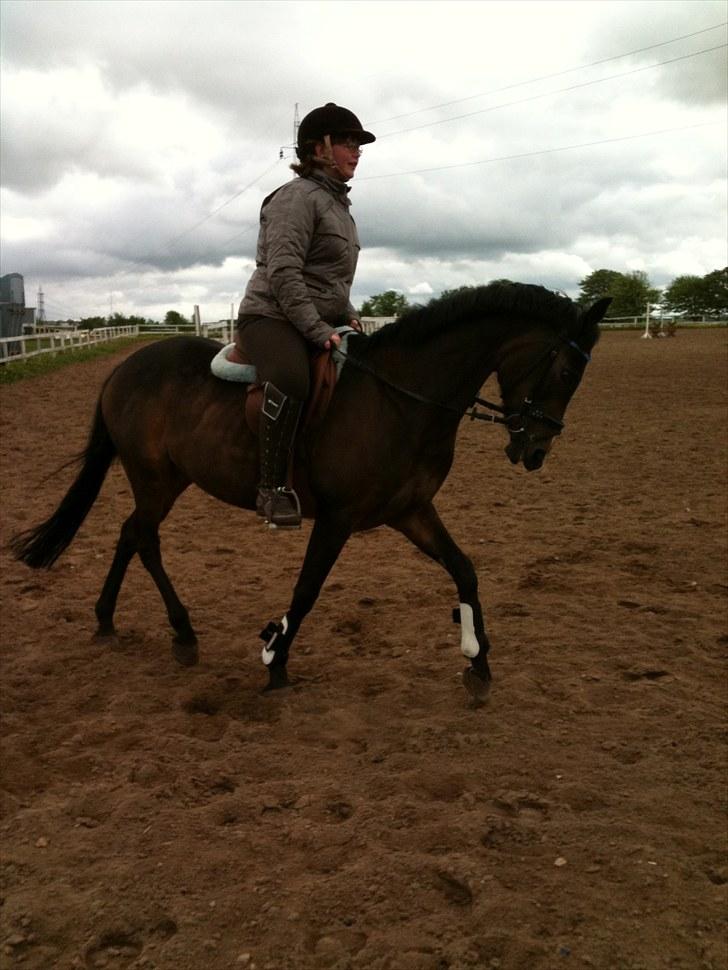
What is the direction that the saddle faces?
to the viewer's right

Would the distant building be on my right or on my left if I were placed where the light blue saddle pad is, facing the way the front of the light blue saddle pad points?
on my left

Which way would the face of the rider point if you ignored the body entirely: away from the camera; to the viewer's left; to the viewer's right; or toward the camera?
to the viewer's right

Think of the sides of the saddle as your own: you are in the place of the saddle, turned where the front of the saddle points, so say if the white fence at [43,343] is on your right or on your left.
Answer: on your left

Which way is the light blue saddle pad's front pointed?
to the viewer's right

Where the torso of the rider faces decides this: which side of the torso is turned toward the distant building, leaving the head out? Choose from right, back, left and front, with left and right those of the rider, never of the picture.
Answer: left

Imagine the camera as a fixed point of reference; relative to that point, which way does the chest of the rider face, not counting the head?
to the viewer's right
